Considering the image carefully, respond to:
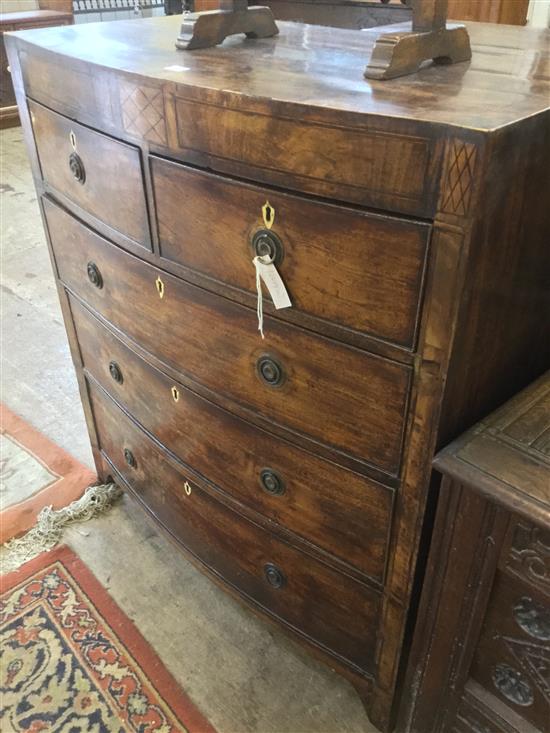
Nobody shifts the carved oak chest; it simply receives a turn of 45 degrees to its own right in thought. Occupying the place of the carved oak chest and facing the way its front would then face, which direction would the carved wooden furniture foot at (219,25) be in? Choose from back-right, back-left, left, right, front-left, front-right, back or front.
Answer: front-right

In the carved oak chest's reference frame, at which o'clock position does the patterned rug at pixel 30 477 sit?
The patterned rug is roughly at 2 o'clock from the carved oak chest.

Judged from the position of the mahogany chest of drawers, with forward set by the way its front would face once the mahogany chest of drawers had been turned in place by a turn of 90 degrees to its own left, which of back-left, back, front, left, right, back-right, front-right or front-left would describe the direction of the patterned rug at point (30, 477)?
back

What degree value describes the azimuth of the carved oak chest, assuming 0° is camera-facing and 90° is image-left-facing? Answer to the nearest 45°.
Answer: approximately 45°

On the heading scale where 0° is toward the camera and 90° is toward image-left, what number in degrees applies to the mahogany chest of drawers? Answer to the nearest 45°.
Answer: approximately 45°
